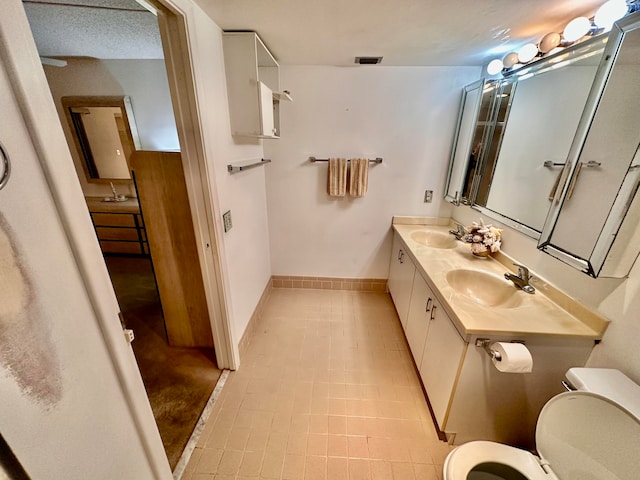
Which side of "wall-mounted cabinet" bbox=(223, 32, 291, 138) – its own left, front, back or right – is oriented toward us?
right

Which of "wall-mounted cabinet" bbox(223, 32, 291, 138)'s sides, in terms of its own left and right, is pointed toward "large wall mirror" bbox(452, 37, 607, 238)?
front

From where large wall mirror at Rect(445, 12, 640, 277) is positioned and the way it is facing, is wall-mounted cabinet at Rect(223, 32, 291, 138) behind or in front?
in front

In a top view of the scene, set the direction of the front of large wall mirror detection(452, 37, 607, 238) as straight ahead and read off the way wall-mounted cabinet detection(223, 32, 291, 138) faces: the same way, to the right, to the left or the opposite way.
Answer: the opposite way

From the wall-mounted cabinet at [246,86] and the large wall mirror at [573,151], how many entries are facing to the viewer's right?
1

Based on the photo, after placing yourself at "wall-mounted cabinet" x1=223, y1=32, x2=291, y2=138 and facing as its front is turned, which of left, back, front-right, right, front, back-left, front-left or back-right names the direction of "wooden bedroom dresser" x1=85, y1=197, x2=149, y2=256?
back-left

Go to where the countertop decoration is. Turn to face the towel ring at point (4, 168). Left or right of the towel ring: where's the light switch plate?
right

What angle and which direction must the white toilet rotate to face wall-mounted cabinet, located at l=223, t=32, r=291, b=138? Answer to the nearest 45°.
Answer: approximately 45° to its right

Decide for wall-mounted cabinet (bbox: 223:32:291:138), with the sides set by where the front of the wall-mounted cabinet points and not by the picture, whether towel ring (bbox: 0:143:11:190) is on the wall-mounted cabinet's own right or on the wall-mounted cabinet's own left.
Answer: on the wall-mounted cabinet's own right

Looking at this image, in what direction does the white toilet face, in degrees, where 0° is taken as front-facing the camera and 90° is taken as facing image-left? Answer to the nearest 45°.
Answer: approximately 45°
